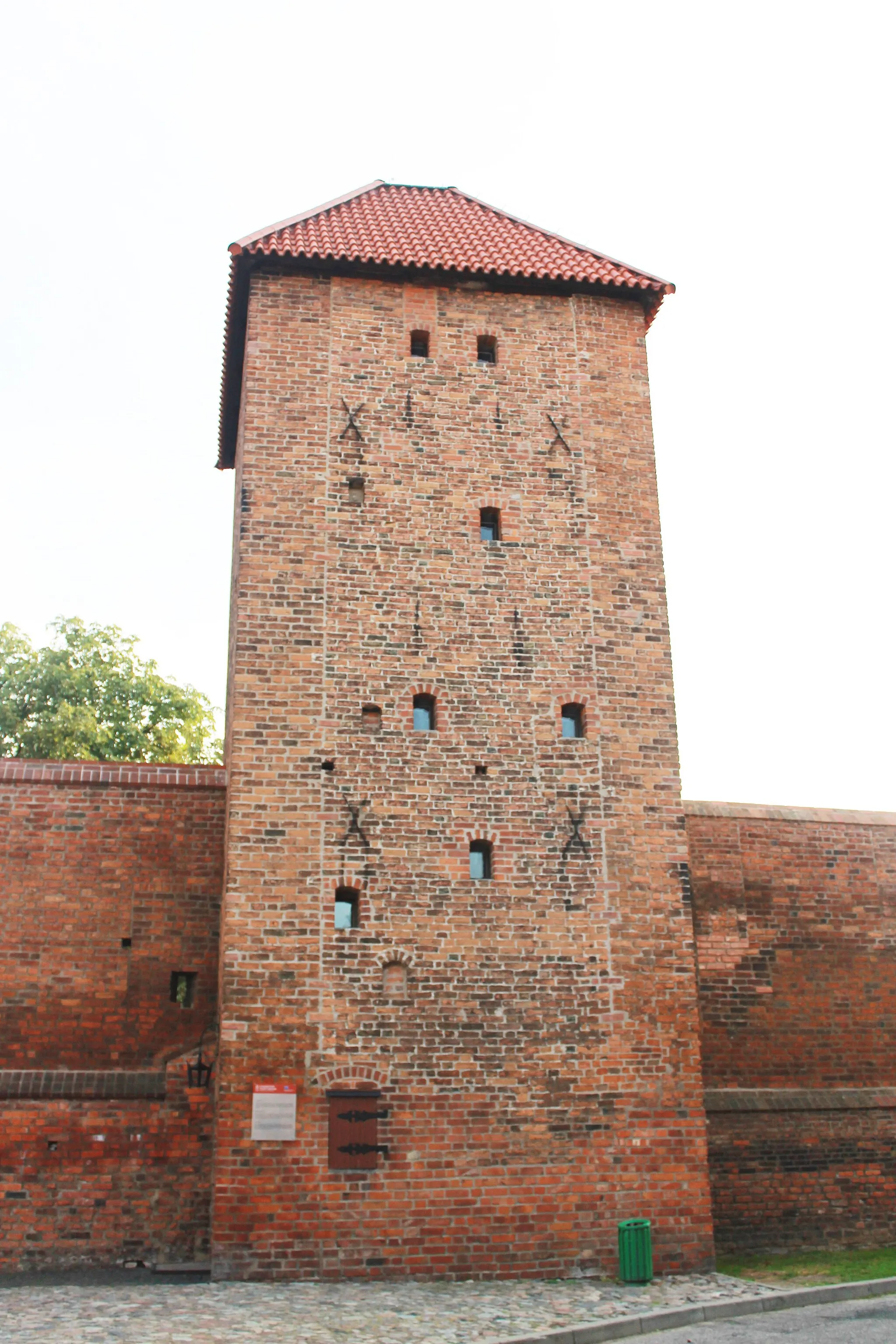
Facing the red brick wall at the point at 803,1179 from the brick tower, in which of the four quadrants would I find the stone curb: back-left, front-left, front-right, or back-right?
front-right

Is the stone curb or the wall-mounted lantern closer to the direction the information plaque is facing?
the stone curb

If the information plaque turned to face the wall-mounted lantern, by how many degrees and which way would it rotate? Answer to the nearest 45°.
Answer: approximately 135° to its right

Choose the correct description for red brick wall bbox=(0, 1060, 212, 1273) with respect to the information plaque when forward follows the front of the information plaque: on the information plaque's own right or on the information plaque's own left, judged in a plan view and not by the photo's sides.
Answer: on the information plaque's own right

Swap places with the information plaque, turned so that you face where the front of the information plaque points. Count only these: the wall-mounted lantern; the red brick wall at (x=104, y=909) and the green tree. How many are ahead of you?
0

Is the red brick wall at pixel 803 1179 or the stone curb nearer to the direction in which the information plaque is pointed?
the stone curb

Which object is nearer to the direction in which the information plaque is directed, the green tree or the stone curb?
the stone curb

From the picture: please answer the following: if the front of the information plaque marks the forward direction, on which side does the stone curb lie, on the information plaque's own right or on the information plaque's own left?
on the information plaque's own left

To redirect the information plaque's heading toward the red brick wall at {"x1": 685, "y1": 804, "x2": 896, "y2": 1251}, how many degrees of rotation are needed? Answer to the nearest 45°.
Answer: approximately 90° to its left

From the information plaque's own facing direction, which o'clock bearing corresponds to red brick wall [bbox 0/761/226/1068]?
The red brick wall is roughly at 4 o'clock from the information plaque.

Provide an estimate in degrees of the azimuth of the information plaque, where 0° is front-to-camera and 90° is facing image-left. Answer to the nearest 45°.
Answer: approximately 0°

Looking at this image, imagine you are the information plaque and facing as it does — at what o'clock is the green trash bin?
The green trash bin is roughly at 9 o'clock from the information plaque.

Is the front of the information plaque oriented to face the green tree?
no

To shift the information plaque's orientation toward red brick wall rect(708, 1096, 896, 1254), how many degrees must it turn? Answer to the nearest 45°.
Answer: approximately 90° to its left

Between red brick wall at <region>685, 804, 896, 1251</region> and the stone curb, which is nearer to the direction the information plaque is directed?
the stone curb

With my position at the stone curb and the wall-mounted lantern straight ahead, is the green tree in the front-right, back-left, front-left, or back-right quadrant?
front-right
